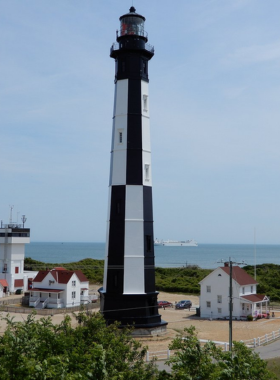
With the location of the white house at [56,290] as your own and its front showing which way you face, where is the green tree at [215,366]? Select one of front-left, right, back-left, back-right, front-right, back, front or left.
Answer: front-left

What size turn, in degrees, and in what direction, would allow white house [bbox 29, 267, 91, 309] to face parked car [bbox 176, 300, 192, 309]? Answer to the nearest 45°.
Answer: approximately 135° to its left

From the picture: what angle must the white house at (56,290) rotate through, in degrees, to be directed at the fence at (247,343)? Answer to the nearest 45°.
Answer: approximately 90° to its left

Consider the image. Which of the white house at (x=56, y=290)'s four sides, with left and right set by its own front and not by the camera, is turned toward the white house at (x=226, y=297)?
left

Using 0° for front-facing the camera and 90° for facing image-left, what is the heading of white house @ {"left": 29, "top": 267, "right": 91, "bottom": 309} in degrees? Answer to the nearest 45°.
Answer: approximately 45°

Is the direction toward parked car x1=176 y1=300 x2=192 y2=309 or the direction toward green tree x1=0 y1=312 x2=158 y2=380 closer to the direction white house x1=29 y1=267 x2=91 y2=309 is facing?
the green tree

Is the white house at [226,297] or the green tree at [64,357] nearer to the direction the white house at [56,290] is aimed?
the green tree

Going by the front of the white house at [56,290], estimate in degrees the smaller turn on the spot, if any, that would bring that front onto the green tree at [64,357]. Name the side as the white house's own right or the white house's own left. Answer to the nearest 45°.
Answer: approximately 45° to the white house's own left
